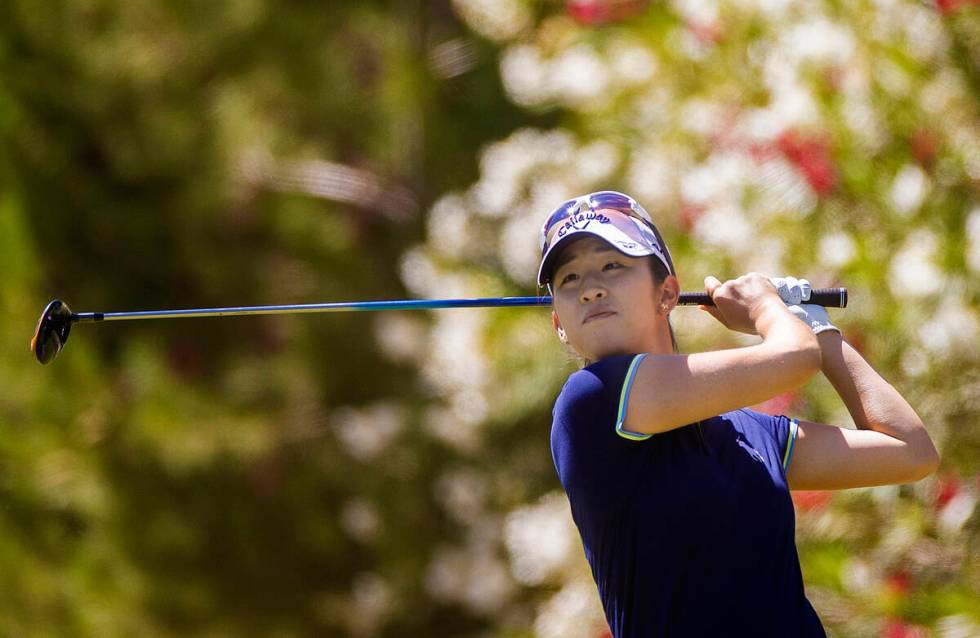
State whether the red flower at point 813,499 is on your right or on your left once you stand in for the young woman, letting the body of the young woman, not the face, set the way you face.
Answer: on your left

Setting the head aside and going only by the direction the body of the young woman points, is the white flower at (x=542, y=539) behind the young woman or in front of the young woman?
behind

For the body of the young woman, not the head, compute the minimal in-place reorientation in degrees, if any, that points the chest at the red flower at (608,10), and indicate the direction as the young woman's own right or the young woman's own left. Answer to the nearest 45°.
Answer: approximately 135° to the young woman's own left

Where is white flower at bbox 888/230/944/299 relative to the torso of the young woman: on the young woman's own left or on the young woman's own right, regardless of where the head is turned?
on the young woman's own left

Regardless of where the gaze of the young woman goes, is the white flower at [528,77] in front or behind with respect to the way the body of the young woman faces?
behind

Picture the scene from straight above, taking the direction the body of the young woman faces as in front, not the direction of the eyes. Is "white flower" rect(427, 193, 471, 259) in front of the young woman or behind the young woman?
behind

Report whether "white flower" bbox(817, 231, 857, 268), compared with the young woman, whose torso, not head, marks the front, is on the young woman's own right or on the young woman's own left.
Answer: on the young woman's own left
